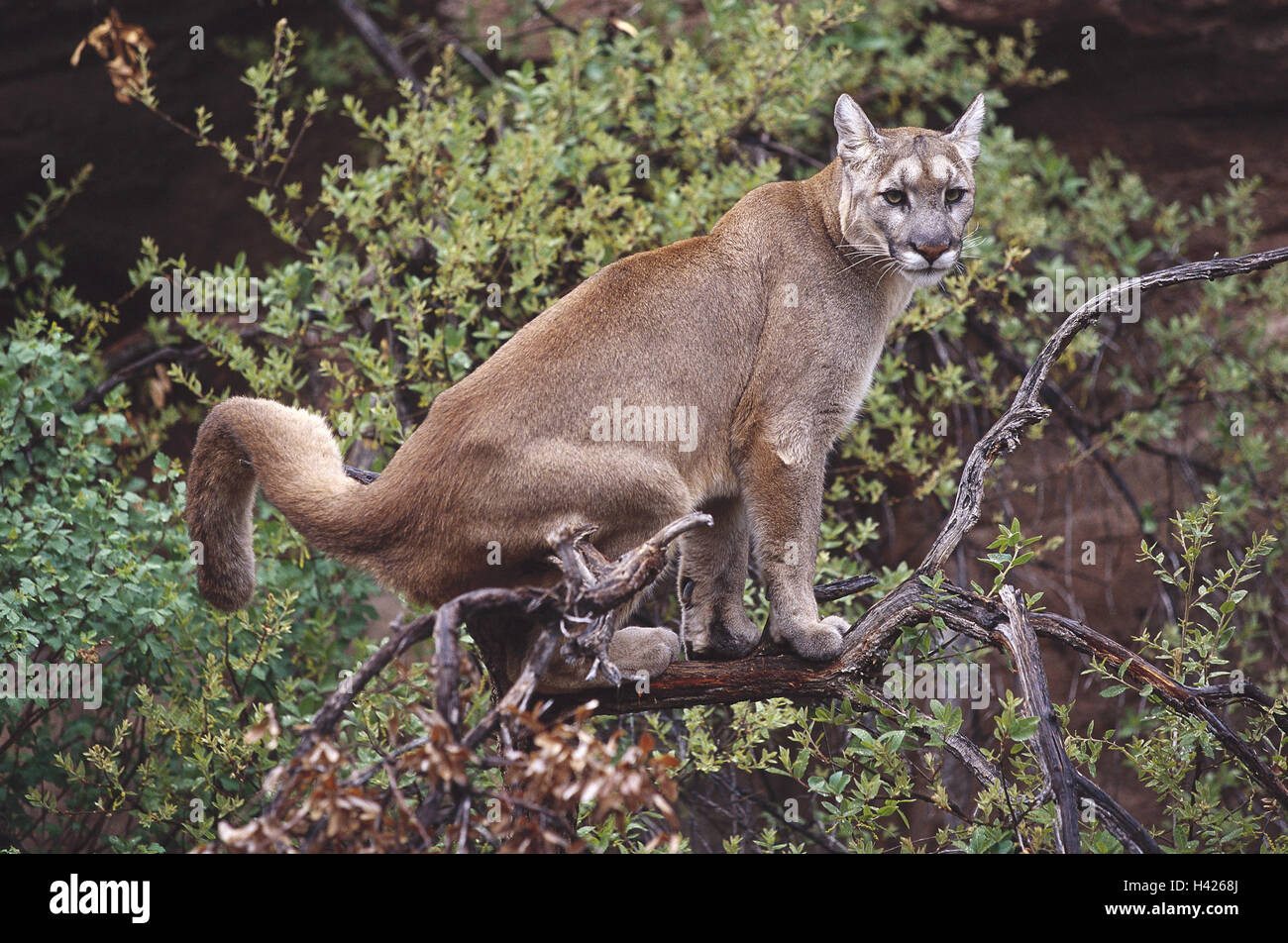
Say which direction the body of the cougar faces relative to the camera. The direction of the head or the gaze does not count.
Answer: to the viewer's right
